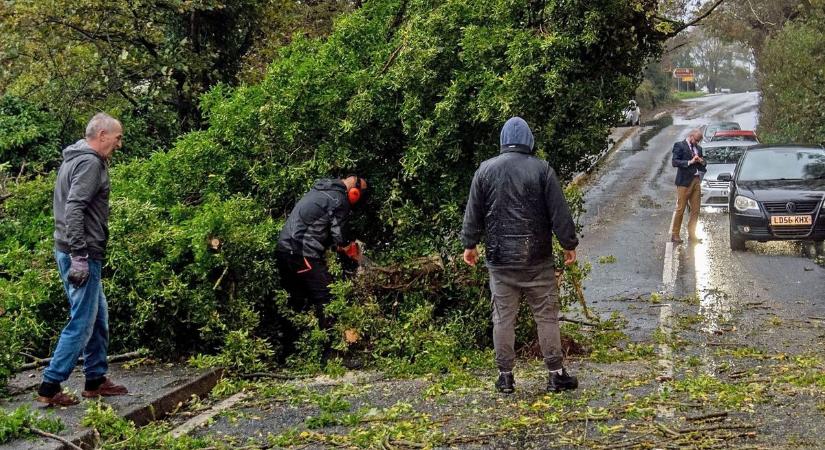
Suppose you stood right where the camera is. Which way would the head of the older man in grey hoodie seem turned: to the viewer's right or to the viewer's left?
to the viewer's right

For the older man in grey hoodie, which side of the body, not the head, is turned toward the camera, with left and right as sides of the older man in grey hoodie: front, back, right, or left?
right

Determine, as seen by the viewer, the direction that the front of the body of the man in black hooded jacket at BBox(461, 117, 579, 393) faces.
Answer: away from the camera

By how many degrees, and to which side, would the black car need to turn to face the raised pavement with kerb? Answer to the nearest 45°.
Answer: approximately 45° to its right

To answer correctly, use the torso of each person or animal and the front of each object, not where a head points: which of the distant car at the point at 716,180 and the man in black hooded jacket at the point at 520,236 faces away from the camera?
the man in black hooded jacket

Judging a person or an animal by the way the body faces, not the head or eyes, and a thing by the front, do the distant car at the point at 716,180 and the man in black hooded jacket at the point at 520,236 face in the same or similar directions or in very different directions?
very different directions

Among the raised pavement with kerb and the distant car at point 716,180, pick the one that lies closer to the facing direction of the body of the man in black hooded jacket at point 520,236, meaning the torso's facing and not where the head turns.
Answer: the distant car

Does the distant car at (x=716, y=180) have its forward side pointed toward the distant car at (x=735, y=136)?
no

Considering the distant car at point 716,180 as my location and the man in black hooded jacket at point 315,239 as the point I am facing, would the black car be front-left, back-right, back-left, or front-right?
front-left

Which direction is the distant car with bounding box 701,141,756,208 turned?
toward the camera

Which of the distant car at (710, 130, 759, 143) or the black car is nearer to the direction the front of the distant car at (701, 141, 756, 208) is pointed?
the black car

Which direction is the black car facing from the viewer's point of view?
toward the camera

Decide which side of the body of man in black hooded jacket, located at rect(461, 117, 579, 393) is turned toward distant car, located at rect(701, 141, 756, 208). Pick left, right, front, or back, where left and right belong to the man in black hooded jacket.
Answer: front

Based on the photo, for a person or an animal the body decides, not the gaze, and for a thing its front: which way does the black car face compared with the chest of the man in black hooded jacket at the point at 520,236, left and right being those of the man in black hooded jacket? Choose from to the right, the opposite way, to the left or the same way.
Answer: the opposite way

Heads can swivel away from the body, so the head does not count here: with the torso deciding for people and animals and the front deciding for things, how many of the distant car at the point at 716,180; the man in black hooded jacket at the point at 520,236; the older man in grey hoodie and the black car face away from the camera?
1

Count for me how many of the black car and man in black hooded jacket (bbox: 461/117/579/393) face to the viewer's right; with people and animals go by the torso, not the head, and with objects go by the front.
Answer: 0

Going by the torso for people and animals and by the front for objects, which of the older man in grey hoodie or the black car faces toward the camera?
the black car

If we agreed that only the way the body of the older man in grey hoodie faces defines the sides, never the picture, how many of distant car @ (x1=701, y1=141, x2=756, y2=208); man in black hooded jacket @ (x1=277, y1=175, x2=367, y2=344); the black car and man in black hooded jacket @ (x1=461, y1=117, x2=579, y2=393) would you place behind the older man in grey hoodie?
0

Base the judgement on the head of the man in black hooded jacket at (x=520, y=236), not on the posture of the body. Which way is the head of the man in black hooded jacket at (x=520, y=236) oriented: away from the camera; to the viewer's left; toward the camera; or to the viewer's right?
away from the camera

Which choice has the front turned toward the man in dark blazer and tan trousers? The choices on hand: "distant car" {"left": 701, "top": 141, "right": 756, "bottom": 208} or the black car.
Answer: the distant car

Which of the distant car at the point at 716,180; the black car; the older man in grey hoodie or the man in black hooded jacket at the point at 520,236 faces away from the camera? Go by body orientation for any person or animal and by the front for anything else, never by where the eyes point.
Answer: the man in black hooded jacket
